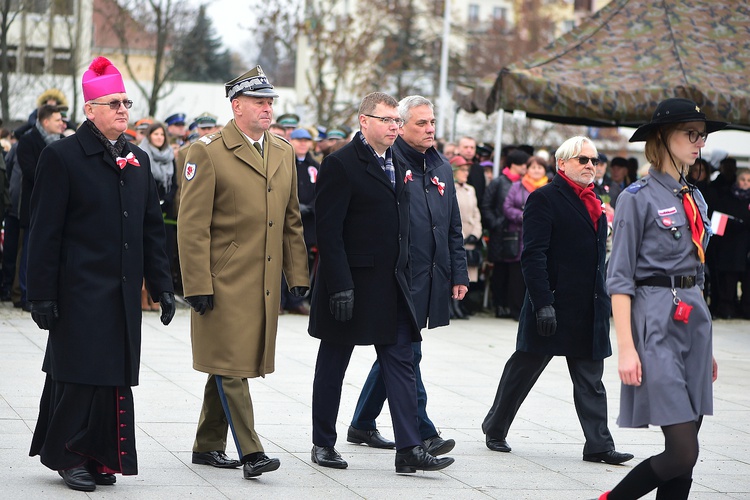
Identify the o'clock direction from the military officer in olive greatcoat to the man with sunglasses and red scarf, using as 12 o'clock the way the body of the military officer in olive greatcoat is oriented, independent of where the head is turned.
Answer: The man with sunglasses and red scarf is roughly at 10 o'clock from the military officer in olive greatcoat.

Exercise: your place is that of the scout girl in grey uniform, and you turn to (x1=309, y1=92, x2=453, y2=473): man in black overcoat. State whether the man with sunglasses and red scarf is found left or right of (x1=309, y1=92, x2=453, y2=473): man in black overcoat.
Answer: right

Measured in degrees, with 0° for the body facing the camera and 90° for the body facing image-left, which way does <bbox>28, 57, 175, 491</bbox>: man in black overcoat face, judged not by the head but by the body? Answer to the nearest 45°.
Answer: approximately 315°

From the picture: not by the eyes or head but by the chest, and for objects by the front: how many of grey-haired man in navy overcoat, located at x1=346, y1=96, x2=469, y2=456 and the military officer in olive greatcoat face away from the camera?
0

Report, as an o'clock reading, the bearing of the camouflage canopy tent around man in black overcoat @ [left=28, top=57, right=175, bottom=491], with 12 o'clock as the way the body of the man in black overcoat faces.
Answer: The camouflage canopy tent is roughly at 9 o'clock from the man in black overcoat.

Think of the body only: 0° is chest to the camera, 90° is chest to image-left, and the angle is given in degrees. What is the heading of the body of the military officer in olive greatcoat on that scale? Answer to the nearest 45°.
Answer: approximately 315°

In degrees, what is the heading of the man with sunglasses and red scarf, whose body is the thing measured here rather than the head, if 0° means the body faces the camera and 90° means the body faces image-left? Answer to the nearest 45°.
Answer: approximately 315°

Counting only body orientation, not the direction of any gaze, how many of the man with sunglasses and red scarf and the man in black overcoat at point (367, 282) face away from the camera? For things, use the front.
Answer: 0

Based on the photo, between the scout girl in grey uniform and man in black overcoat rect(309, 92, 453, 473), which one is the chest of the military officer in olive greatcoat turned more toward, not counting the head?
the scout girl in grey uniform

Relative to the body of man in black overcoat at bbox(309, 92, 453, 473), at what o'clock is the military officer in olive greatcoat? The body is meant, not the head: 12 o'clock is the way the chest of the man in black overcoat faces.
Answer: The military officer in olive greatcoat is roughly at 4 o'clock from the man in black overcoat.

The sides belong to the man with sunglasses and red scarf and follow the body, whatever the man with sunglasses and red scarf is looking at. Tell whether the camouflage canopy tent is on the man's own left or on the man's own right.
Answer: on the man's own left

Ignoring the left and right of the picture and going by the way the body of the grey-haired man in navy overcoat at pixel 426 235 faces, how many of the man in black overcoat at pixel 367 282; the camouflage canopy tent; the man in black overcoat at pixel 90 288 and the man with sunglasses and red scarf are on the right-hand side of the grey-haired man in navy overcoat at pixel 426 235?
2
